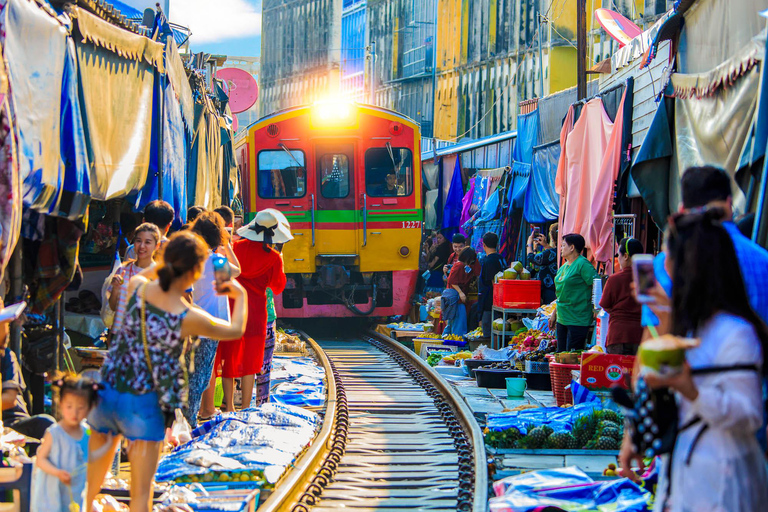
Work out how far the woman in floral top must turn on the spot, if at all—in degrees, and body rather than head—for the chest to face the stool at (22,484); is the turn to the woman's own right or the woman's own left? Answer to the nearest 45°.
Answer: approximately 135° to the woman's own left

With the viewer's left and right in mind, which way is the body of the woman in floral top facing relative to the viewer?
facing away from the viewer and to the right of the viewer

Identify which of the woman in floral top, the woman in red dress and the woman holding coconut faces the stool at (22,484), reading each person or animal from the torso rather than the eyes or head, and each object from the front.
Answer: the woman holding coconut

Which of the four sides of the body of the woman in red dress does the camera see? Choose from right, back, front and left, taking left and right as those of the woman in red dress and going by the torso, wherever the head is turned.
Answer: back

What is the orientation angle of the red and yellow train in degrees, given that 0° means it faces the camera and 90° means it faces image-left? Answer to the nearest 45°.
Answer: approximately 0°

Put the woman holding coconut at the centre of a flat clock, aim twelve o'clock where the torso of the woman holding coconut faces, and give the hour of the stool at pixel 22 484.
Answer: The stool is roughly at 12 o'clock from the woman holding coconut.

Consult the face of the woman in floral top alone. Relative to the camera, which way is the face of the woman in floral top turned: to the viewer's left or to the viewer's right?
to the viewer's right

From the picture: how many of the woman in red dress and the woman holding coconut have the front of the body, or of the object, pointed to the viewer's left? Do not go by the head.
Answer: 1

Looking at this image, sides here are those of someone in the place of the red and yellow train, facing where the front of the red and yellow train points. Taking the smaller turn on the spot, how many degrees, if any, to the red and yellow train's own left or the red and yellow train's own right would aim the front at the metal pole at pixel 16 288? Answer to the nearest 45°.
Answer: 0° — it already faces it

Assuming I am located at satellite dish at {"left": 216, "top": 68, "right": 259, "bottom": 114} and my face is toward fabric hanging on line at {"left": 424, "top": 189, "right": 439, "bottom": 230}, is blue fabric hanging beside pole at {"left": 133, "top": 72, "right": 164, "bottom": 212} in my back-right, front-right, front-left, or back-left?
back-right

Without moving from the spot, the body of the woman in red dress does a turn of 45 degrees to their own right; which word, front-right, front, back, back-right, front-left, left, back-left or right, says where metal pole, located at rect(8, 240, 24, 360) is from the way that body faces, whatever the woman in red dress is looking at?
back

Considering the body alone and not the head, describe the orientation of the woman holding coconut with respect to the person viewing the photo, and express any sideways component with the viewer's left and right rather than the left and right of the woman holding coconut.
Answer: facing to the left of the viewer

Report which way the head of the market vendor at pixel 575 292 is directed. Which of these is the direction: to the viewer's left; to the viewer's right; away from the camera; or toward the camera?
to the viewer's left
